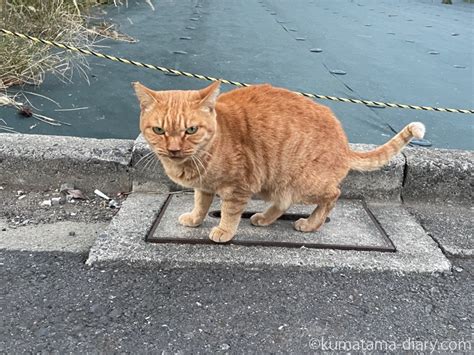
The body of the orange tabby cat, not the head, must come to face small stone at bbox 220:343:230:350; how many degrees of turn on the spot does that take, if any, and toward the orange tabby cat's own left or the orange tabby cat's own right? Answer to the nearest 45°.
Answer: approximately 45° to the orange tabby cat's own left

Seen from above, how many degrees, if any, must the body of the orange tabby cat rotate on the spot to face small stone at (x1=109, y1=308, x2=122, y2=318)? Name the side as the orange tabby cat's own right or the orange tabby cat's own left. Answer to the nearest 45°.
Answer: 0° — it already faces it

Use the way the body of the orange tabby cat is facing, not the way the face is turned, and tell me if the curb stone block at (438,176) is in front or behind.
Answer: behind

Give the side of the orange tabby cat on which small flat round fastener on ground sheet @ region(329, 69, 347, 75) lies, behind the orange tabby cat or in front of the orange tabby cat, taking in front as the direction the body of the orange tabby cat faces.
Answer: behind

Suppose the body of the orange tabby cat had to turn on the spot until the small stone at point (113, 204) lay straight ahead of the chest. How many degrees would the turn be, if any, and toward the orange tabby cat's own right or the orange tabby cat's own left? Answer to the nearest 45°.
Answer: approximately 45° to the orange tabby cat's own right

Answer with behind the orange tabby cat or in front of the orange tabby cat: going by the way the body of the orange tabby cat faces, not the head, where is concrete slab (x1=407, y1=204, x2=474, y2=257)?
behind

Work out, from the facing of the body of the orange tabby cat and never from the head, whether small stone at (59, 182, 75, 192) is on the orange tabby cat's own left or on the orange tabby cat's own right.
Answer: on the orange tabby cat's own right

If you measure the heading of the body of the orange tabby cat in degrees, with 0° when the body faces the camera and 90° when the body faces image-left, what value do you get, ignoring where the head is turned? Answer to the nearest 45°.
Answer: approximately 45°

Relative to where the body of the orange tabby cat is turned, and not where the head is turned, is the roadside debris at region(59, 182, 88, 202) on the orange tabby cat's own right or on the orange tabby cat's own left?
on the orange tabby cat's own right
